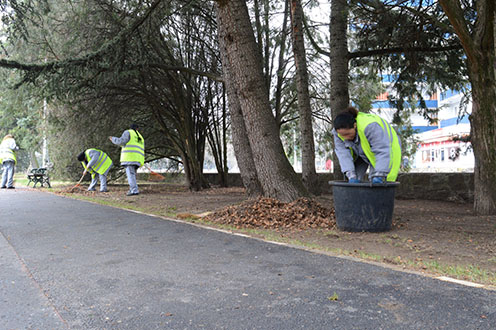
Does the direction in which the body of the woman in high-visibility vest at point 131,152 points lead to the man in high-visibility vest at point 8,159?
yes

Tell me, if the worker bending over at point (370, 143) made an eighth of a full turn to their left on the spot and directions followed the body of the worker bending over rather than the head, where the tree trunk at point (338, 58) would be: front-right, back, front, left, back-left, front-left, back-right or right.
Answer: back

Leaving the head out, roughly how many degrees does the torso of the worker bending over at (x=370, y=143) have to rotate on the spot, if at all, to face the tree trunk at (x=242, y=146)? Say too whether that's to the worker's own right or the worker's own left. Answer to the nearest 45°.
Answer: approximately 90° to the worker's own right

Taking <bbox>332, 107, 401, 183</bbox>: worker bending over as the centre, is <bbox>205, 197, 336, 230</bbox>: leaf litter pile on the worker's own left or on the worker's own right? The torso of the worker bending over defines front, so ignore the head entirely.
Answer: on the worker's own right

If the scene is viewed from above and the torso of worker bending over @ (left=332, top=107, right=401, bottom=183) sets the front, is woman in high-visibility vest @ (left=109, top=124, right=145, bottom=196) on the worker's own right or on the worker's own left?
on the worker's own right

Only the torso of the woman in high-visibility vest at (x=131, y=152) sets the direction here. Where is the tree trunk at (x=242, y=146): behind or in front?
behind

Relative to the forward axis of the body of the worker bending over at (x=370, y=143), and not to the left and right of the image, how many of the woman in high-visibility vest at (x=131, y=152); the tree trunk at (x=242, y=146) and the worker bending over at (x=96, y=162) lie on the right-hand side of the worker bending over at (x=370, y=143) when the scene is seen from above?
3

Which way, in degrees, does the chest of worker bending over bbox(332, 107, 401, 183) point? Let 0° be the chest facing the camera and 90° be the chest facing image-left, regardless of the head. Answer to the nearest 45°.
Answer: approximately 45°

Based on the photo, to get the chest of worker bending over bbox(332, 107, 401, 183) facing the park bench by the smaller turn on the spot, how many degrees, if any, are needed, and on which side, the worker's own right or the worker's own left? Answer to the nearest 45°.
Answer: approximately 90° to the worker's own right

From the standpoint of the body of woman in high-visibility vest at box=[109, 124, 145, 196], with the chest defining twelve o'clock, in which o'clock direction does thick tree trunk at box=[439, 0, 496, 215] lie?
The thick tree trunk is roughly at 6 o'clock from the woman in high-visibility vest.

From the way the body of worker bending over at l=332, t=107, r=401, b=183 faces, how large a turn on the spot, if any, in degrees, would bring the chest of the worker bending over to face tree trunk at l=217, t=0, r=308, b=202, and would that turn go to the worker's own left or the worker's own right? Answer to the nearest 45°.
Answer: approximately 90° to the worker's own right
